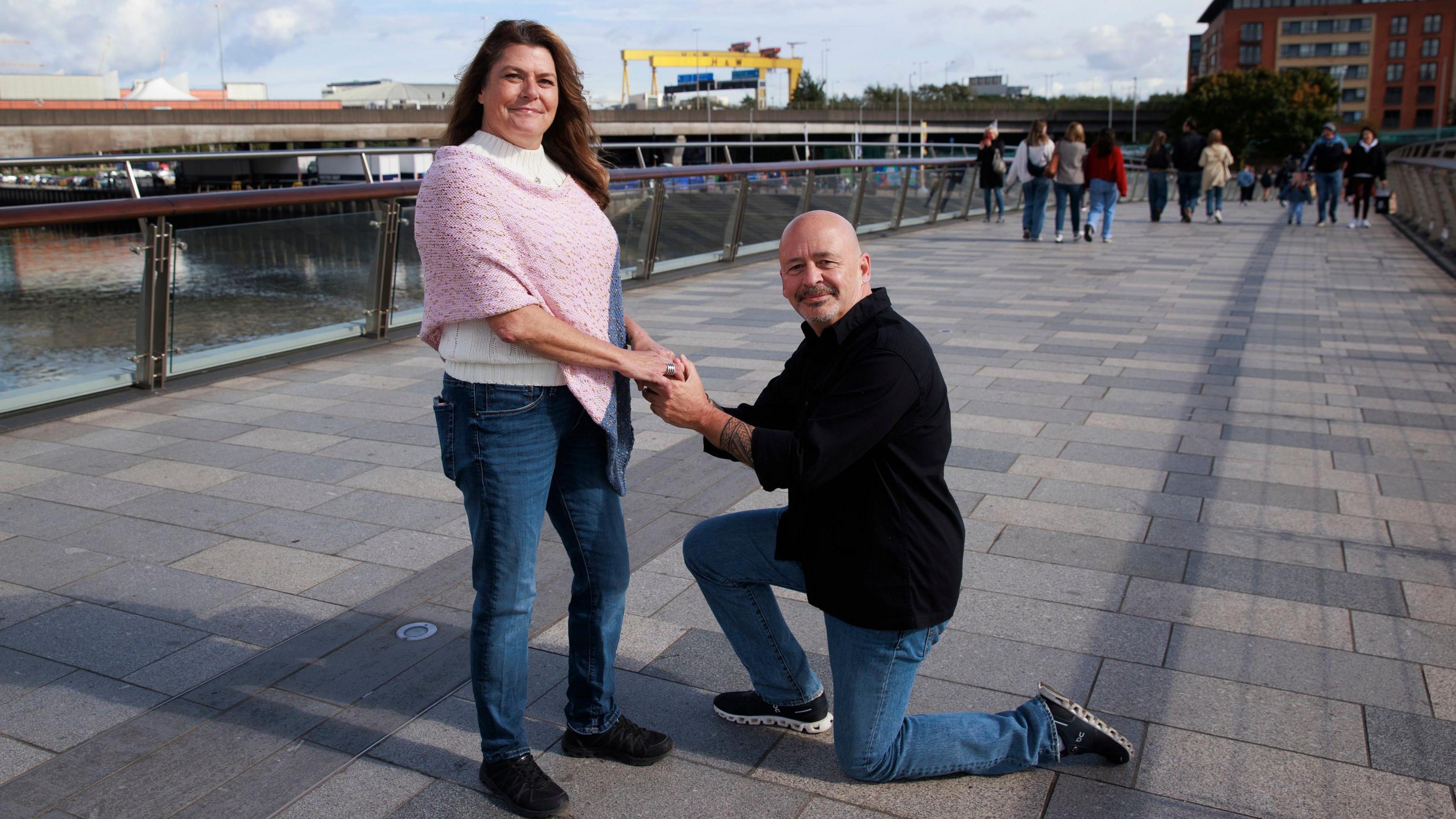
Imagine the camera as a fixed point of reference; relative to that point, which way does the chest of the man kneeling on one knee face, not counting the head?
to the viewer's left

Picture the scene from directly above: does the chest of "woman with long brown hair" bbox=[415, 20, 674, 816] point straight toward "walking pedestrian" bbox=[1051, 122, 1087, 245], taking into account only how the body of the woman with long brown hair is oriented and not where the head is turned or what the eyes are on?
no

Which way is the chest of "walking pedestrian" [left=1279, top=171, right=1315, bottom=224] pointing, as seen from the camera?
toward the camera

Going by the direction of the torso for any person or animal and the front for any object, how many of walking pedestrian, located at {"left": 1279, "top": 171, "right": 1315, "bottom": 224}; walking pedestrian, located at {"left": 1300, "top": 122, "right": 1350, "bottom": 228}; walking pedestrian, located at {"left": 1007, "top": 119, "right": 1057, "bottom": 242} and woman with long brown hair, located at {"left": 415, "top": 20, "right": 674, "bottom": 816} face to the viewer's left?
0

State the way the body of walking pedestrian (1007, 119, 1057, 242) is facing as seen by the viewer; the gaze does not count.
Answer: away from the camera

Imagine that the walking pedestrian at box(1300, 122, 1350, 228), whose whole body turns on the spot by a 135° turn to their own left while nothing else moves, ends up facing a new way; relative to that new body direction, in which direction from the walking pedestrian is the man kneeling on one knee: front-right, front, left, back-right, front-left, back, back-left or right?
back-right

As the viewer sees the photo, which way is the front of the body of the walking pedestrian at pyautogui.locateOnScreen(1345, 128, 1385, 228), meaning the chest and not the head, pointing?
toward the camera

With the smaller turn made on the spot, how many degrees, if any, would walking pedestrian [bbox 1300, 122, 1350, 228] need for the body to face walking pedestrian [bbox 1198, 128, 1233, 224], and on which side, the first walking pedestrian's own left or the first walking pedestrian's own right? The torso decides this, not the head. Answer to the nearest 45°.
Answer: approximately 135° to the first walking pedestrian's own right

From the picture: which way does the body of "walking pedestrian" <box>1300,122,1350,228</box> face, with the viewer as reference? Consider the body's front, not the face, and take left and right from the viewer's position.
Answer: facing the viewer

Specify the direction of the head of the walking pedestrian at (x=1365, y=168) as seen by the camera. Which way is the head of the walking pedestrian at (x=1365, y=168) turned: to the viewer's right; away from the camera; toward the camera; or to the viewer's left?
toward the camera

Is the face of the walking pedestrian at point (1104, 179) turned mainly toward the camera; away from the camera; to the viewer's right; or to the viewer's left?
away from the camera

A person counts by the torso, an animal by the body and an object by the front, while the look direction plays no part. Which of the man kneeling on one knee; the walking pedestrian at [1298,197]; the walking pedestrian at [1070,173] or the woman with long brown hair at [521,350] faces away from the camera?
the walking pedestrian at [1070,173]

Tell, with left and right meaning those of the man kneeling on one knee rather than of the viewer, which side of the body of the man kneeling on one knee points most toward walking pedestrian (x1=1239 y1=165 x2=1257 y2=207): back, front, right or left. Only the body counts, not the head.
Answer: right

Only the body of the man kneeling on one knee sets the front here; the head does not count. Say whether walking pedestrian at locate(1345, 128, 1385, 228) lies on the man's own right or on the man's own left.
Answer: on the man's own right

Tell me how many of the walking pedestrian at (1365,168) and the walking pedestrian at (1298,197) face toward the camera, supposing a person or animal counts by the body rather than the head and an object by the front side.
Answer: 2

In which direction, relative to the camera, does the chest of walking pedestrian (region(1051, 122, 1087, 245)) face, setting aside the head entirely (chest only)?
away from the camera
